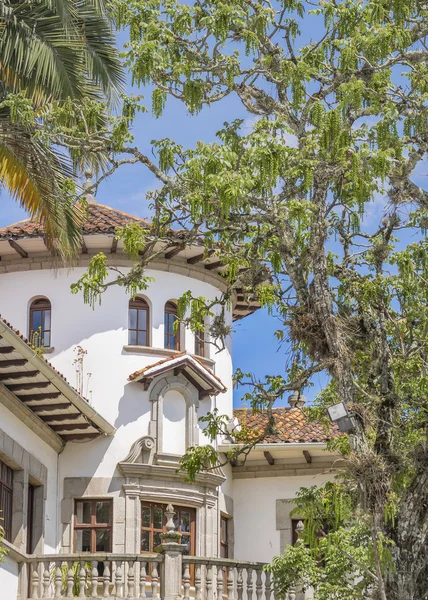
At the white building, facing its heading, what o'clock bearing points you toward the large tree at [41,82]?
The large tree is roughly at 2 o'clock from the white building.

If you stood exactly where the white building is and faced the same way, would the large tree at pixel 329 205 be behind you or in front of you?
in front

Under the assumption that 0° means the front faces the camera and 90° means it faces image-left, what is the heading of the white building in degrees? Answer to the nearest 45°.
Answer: approximately 315°
